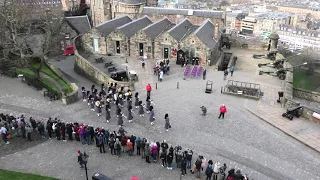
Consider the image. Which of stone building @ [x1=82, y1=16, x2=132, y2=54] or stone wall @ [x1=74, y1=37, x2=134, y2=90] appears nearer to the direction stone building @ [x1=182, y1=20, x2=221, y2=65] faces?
the stone wall

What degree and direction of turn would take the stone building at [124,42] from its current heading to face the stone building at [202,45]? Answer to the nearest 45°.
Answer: approximately 90° to its left

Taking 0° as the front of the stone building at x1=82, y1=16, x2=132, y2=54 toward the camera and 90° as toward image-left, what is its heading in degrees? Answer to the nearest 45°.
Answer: approximately 45°

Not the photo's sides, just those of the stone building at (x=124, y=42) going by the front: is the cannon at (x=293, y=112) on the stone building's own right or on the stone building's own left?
on the stone building's own left

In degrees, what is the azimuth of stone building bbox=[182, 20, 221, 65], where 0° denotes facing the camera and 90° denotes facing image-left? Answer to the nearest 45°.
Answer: approximately 45°

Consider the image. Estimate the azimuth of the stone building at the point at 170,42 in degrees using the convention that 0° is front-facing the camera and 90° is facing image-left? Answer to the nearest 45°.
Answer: approximately 45°
